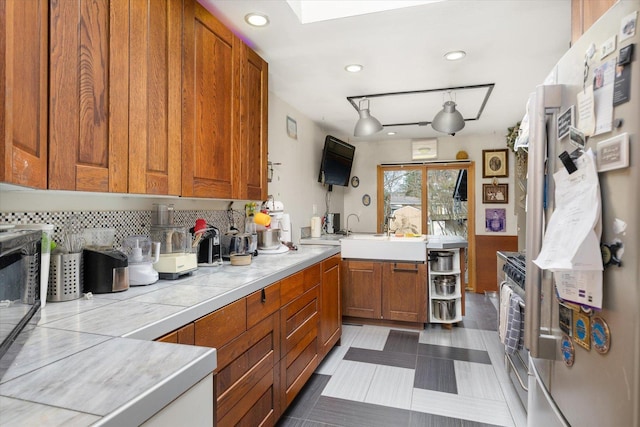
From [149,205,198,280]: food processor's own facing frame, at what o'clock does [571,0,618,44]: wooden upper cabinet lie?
The wooden upper cabinet is roughly at 12 o'clock from the food processor.

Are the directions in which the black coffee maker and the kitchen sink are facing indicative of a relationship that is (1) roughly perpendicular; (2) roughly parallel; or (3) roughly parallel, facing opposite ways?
roughly perpendicular

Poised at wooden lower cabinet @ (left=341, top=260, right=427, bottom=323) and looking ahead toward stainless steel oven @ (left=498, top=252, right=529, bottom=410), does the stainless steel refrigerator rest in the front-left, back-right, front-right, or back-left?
front-right

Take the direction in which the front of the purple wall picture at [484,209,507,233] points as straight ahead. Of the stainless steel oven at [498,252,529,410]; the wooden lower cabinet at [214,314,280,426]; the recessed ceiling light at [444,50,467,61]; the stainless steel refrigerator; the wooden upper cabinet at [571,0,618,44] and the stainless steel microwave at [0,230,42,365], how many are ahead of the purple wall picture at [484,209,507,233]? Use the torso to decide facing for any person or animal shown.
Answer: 6

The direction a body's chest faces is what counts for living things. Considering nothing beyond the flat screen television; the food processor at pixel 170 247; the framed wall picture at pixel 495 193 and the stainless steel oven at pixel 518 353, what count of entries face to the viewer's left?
1

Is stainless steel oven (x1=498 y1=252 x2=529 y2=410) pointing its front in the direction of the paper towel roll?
yes

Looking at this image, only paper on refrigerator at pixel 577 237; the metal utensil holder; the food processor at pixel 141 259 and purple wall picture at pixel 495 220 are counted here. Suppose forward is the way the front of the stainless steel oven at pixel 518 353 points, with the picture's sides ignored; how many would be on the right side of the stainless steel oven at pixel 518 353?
1

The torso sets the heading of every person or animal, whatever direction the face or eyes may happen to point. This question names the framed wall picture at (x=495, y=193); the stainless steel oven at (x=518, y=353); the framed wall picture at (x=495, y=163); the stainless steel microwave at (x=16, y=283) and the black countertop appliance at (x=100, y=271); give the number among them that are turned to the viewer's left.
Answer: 1

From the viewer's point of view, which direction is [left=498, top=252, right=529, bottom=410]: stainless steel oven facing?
to the viewer's left

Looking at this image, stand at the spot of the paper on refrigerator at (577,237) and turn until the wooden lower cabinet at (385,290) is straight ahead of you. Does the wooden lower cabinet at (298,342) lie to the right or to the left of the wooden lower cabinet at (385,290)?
left

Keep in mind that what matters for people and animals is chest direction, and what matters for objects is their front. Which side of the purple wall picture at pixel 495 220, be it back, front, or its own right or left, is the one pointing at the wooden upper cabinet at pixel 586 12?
front

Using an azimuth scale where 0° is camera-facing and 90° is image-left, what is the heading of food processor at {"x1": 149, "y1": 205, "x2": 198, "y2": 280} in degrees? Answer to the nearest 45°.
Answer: approximately 315°

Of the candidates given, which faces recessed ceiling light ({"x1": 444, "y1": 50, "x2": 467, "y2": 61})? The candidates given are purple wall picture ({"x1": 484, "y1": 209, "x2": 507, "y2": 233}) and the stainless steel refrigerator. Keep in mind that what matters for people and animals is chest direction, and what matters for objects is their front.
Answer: the purple wall picture
